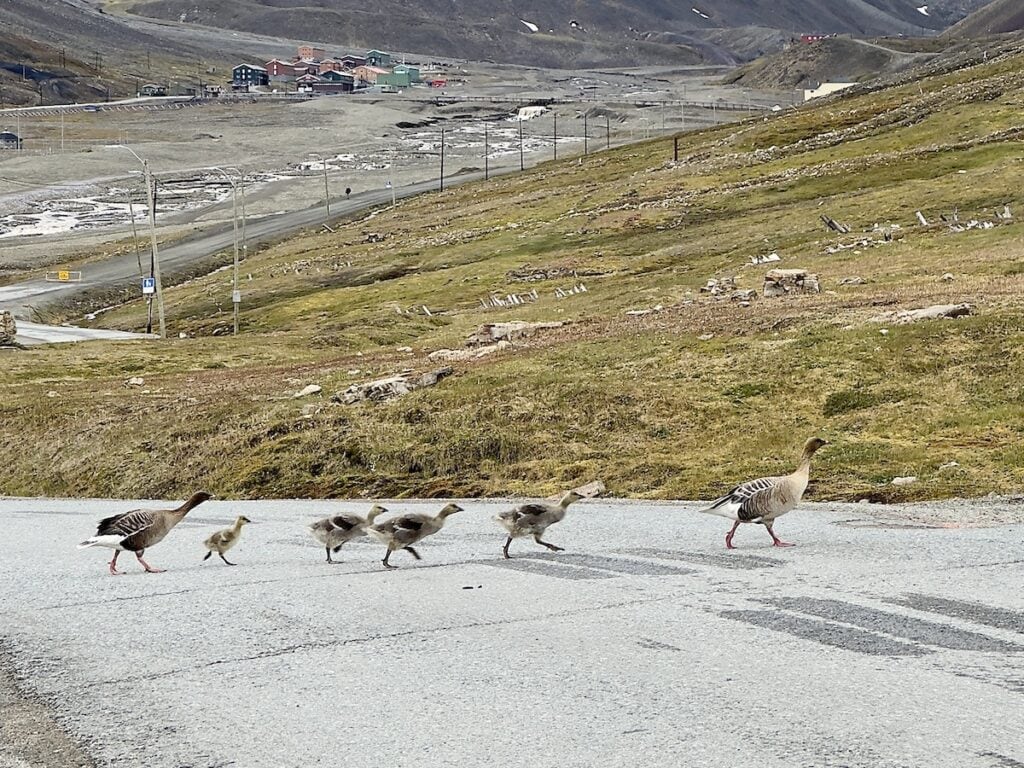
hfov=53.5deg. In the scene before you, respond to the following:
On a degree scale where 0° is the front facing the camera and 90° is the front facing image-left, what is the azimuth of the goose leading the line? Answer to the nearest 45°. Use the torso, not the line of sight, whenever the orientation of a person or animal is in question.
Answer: approximately 270°

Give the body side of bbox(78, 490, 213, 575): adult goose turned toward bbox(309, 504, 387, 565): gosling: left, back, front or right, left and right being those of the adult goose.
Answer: front

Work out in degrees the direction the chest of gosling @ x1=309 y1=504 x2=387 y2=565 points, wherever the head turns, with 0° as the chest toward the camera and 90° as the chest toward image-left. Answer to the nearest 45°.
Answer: approximately 270°

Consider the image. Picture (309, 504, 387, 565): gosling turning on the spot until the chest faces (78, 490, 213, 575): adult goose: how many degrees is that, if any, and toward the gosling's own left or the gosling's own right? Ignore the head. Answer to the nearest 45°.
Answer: approximately 180°

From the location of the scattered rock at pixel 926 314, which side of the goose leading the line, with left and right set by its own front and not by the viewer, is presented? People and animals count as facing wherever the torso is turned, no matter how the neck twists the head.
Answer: left

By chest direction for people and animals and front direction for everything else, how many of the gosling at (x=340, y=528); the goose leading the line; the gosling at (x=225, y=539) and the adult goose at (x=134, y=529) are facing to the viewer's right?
4

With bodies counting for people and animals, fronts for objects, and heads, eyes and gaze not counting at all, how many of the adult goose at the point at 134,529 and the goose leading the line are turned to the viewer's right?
2

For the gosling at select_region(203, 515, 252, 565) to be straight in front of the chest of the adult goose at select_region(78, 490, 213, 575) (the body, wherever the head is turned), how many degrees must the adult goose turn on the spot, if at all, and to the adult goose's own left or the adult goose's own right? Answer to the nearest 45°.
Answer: approximately 45° to the adult goose's own left

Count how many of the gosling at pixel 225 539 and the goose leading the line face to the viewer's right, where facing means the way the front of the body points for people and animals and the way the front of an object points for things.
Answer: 2

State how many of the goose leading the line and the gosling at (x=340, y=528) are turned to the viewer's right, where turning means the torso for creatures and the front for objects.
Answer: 2

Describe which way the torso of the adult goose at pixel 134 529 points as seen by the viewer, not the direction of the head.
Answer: to the viewer's right

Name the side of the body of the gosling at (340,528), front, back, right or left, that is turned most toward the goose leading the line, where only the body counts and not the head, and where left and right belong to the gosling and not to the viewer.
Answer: front

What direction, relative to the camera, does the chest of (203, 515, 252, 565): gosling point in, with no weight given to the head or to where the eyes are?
to the viewer's right

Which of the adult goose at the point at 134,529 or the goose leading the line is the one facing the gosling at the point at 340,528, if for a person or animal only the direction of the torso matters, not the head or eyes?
the adult goose

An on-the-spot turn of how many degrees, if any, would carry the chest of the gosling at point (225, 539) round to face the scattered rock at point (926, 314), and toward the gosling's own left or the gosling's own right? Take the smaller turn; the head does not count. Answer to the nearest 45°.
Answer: approximately 45° to the gosling's own left

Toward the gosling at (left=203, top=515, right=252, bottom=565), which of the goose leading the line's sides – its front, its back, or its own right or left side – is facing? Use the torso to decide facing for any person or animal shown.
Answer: back
